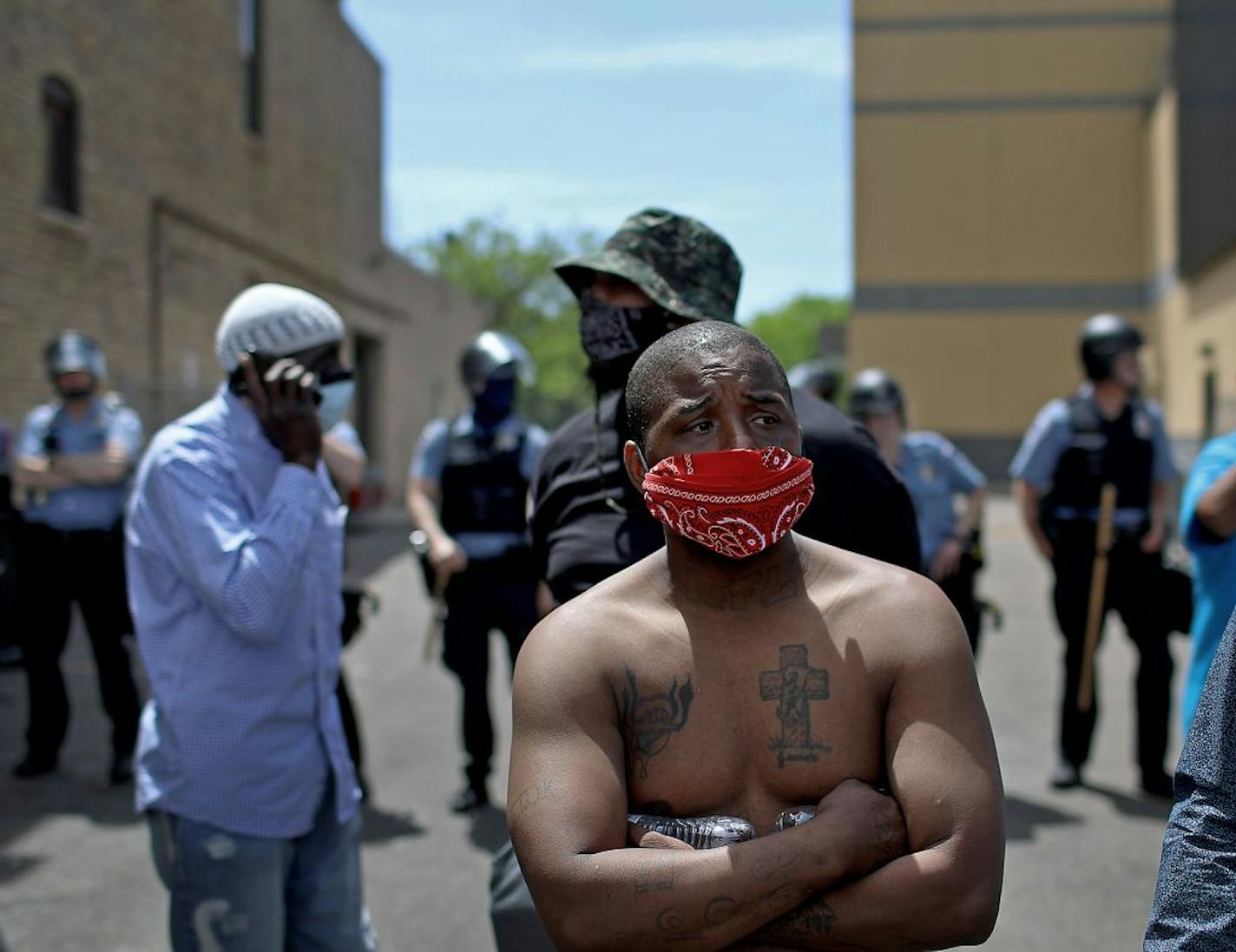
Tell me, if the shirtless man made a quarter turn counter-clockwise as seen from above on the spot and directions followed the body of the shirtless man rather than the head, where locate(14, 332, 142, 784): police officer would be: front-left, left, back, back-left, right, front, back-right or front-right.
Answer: back-left

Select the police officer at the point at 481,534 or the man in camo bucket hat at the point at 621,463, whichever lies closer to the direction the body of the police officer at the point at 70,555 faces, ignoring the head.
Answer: the man in camo bucket hat

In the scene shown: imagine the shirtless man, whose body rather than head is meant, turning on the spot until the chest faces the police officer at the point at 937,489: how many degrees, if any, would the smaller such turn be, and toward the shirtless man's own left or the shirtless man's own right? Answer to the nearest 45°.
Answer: approximately 180°

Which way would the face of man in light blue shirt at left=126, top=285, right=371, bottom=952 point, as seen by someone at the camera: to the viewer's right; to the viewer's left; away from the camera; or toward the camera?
to the viewer's right

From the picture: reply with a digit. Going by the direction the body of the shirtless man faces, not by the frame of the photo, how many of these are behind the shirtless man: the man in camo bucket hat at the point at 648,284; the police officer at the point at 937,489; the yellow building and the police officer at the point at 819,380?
4

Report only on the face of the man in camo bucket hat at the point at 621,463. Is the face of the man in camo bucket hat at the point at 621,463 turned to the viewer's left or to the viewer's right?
to the viewer's left

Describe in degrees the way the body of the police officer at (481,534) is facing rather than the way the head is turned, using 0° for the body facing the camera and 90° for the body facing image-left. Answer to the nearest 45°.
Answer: approximately 0°

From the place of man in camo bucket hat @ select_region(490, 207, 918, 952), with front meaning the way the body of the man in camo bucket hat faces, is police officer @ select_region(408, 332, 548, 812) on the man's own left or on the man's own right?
on the man's own right

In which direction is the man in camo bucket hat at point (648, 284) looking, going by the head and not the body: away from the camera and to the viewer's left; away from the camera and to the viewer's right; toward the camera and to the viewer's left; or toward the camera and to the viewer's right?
toward the camera and to the viewer's left

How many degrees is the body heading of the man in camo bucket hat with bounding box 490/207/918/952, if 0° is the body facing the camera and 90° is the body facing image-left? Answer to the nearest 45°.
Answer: approximately 45°

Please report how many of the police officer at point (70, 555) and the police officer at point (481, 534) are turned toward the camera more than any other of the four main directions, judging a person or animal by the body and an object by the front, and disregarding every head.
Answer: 2
